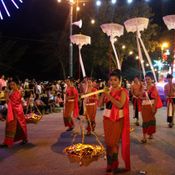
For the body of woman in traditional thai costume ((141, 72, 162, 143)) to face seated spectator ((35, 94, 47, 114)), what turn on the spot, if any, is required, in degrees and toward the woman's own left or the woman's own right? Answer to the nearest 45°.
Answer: approximately 90° to the woman's own right

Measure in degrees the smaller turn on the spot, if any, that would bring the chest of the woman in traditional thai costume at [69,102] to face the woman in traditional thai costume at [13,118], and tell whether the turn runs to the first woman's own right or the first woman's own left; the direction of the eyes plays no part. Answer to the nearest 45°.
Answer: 0° — they already face them

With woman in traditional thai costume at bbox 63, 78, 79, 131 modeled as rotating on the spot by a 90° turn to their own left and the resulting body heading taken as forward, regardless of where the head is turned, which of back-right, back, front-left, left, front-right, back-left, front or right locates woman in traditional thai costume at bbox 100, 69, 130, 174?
front-right

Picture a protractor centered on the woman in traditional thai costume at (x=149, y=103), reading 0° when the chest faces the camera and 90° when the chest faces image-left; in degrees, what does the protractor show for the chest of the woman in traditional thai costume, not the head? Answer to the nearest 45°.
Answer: approximately 45°

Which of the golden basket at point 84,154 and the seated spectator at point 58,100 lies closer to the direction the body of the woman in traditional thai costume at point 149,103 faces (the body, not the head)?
the golden basket

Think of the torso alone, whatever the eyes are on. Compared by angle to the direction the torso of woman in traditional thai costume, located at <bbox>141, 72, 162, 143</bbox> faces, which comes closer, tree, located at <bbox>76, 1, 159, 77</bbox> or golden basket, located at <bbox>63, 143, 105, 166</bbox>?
the golden basket

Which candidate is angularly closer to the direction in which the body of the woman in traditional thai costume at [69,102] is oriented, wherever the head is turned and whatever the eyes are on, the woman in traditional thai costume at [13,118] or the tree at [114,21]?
the woman in traditional thai costume

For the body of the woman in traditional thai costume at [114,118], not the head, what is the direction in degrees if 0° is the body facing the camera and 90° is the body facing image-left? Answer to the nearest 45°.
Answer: approximately 45°

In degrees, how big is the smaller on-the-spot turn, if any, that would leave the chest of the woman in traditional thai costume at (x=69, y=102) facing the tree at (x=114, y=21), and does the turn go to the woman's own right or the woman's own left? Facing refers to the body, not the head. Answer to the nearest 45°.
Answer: approximately 135° to the woman's own right

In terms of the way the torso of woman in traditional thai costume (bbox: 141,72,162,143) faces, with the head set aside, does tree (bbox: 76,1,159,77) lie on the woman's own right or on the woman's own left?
on the woman's own right

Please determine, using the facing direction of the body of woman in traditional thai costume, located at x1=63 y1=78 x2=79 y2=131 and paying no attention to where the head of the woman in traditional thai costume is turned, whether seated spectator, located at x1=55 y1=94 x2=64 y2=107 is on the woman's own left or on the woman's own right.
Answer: on the woman's own right

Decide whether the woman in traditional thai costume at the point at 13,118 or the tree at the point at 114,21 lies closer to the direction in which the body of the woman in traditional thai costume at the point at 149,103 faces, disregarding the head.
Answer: the woman in traditional thai costume
